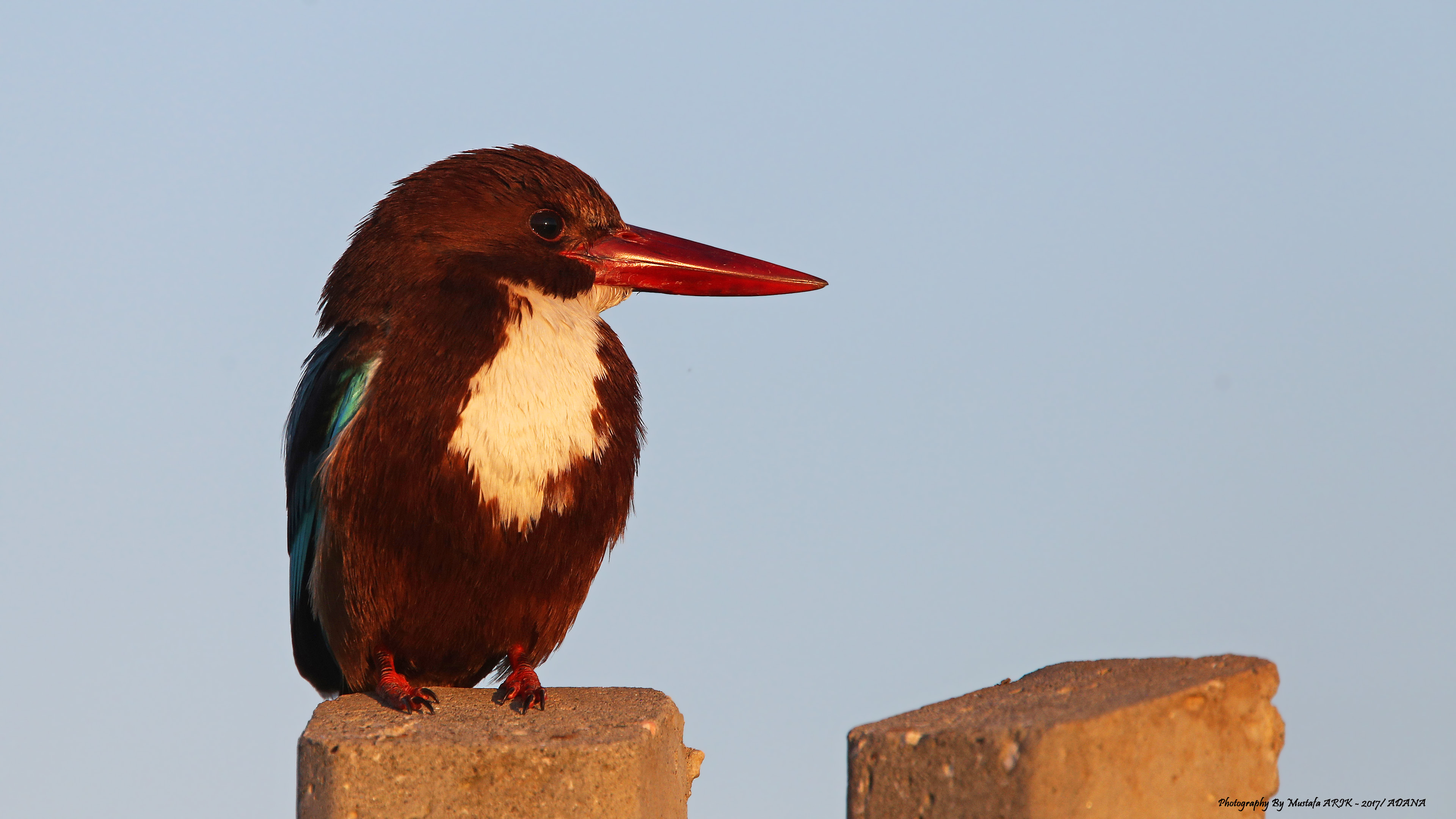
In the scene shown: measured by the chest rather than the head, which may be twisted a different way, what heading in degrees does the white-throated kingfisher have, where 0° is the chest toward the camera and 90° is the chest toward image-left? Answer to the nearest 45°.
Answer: approximately 315°

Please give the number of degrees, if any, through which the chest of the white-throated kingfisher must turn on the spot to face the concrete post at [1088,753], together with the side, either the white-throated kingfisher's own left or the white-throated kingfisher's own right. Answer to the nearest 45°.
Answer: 0° — it already faces it
